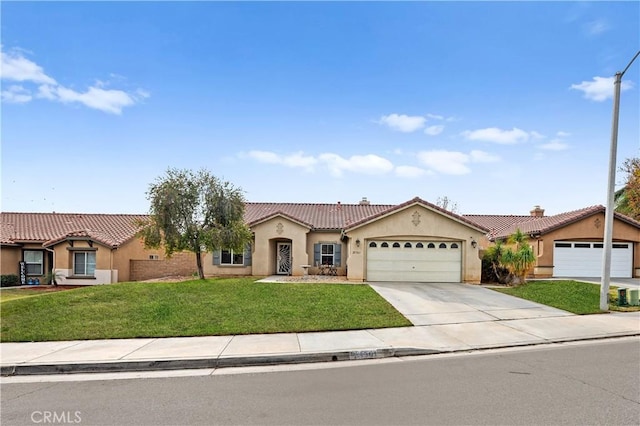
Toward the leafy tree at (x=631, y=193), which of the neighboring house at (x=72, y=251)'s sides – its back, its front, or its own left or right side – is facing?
left

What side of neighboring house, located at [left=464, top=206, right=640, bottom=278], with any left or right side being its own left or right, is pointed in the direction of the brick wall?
right

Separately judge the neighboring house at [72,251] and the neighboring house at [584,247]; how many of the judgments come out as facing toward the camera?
2

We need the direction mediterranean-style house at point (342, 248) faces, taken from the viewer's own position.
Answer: facing the viewer

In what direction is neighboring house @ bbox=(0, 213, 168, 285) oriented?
toward the camera

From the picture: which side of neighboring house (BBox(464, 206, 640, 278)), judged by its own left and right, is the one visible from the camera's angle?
front

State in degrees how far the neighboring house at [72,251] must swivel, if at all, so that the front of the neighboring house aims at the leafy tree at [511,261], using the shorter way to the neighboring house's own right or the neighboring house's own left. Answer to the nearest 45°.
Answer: approximately 45° to the neighboring house's own left

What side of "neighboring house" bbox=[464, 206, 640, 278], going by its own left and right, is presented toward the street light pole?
front

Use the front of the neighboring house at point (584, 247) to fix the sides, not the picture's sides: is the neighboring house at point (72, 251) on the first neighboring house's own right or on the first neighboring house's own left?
on the first neighboring house's own right

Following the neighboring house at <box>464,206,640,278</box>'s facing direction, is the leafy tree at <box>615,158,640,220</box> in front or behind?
behind
